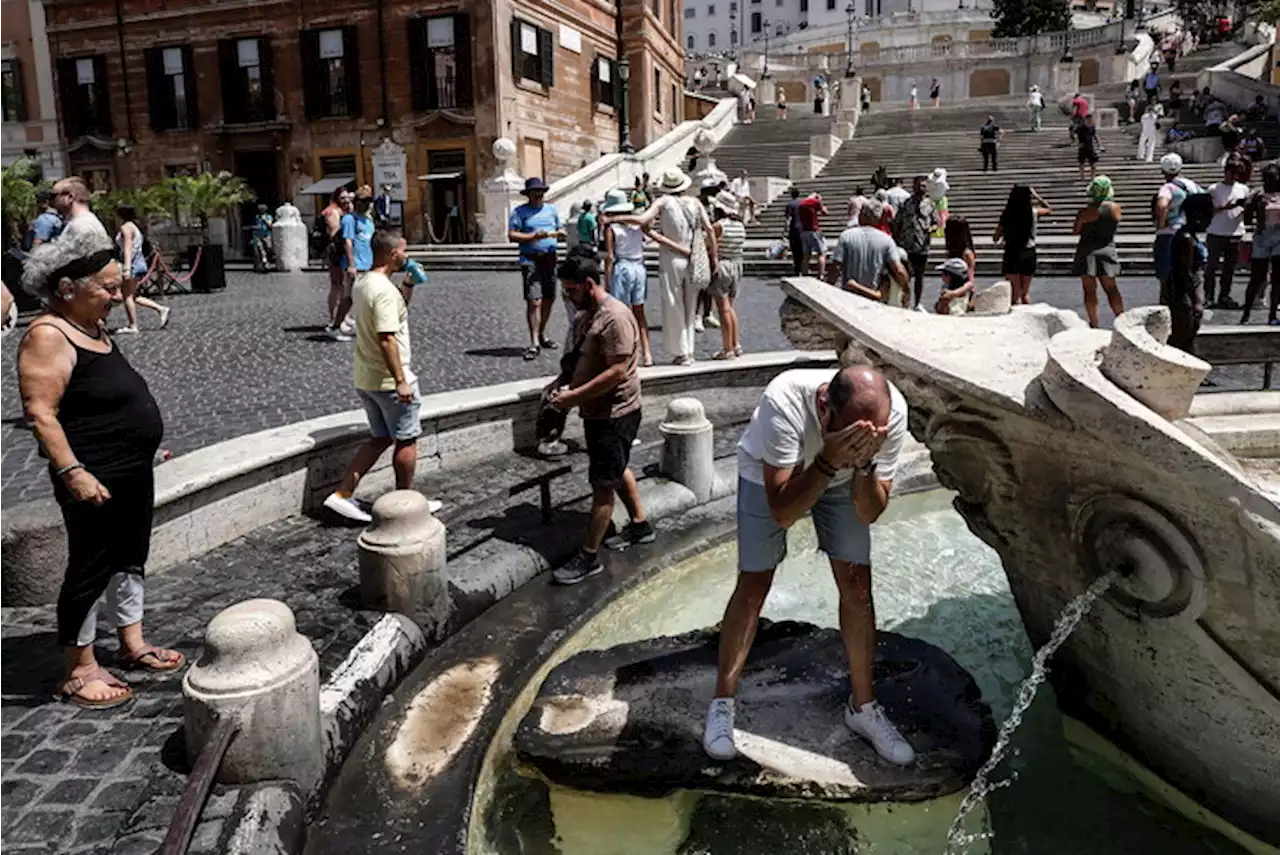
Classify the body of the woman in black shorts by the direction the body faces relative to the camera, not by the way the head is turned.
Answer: away from the camera

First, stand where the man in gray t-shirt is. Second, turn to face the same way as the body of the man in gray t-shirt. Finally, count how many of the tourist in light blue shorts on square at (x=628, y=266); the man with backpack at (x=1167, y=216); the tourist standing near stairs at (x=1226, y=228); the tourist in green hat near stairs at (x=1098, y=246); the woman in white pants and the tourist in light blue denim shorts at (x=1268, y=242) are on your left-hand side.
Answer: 2

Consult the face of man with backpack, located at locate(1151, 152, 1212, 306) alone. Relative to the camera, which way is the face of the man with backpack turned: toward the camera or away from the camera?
away from the camera

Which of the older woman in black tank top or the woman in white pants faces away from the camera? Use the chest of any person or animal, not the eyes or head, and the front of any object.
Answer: the woman in white pants

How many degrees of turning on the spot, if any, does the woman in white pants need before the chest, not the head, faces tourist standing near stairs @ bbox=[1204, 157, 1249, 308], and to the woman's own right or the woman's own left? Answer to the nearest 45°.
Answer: approximately 45° to the woman's own right

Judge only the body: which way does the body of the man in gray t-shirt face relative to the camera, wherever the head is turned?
away from the camera

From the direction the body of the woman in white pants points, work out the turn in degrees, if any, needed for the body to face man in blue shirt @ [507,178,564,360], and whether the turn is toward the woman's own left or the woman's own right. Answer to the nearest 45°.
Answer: approximately 45° to the woman's own left

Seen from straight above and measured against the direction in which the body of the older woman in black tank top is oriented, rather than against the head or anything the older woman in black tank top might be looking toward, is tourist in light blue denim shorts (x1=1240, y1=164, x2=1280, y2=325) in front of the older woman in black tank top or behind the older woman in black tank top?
in front

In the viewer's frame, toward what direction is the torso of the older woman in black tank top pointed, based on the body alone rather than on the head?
to the viewer's right

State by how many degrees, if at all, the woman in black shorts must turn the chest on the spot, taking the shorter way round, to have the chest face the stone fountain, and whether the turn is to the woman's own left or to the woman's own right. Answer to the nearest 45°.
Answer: approximately 180°
